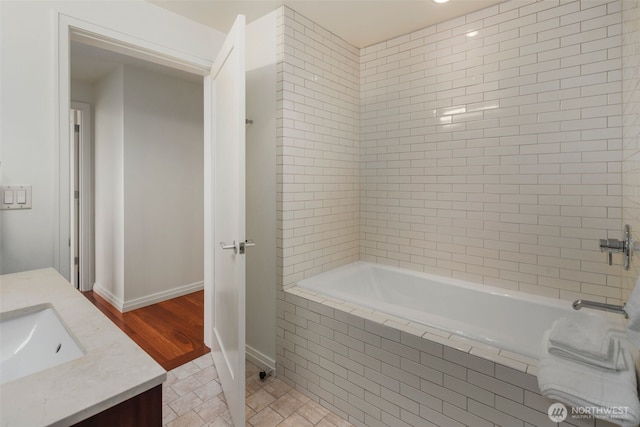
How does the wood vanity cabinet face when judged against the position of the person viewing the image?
facing the viewer and to the right of the viewer

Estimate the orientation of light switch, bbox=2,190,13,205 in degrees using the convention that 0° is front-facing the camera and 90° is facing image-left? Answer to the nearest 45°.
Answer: approximately 315°

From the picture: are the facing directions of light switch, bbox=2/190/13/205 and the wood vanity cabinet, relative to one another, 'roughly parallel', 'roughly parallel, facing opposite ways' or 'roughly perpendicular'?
roughly parallel

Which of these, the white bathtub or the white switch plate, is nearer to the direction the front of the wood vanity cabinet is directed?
the white bathtub

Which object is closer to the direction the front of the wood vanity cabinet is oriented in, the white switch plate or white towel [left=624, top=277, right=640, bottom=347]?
the white towel

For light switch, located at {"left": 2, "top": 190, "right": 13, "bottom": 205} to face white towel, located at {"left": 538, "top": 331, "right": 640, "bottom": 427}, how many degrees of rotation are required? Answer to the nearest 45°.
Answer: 0° — it already faces it

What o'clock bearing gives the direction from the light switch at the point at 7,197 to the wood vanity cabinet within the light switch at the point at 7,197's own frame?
The wood vanity cabinet is roughly at 1 o'clock from the light switch.

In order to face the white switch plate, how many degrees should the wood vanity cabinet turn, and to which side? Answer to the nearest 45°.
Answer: approximately 135° to its left

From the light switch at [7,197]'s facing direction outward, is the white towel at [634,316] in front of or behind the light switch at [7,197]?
in front

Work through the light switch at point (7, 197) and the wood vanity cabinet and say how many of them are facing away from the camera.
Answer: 0
